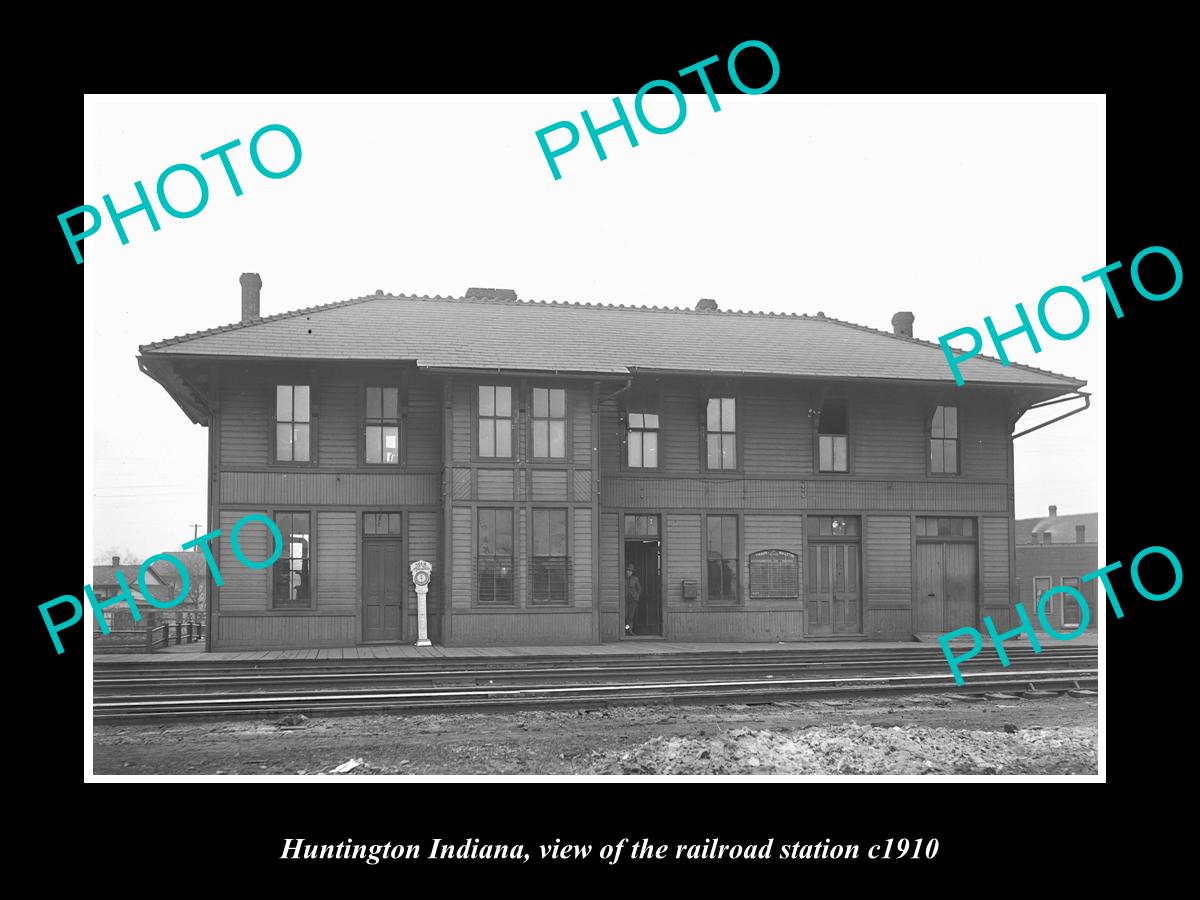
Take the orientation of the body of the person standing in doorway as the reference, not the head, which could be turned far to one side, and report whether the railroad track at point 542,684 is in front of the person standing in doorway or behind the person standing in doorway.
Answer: in front

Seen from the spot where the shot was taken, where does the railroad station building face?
facing the viewer

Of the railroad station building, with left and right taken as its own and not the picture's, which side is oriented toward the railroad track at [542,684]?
front

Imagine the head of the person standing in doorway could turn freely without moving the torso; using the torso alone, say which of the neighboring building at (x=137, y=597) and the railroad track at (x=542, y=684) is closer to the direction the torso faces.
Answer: the railroad track

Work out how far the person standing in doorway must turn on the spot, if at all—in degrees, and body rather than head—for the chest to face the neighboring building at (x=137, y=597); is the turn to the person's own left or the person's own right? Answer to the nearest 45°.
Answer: approximately 135° to the person's own right

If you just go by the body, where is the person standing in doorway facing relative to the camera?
toward the camera

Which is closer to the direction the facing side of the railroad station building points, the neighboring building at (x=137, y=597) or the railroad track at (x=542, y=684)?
the railroad track

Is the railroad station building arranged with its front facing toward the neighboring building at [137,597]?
no
